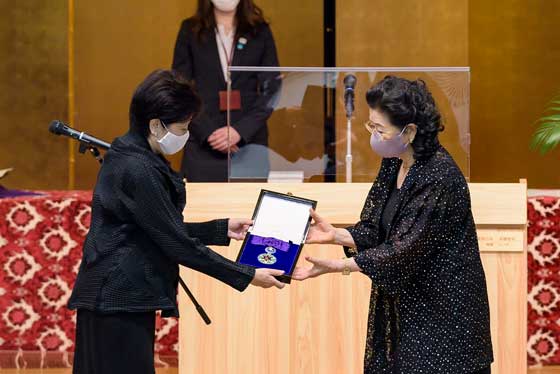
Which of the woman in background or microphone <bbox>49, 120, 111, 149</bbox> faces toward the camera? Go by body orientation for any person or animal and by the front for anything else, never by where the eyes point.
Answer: the woman in background

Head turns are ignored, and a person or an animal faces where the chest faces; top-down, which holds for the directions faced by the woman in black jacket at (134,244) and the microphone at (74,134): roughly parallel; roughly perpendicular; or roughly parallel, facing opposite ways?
roughly parallel, facing opposite ways

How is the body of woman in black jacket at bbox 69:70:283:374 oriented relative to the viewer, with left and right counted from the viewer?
facing to the right of the viewer

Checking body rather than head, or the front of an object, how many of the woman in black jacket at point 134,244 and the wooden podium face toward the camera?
1

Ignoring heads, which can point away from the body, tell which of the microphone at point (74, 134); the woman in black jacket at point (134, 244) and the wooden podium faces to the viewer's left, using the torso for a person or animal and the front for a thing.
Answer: the microphone

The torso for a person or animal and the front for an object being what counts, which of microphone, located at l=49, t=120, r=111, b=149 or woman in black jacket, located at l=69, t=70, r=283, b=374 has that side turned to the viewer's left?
the microphone

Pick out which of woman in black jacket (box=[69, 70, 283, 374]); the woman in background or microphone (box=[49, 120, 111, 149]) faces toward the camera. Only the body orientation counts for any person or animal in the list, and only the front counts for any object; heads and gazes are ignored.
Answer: the woman in background

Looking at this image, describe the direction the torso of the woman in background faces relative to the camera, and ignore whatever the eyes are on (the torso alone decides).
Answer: toward the camera

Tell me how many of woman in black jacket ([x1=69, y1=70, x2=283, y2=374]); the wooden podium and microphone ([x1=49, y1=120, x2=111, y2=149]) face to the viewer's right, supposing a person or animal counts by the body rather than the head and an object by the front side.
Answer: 1

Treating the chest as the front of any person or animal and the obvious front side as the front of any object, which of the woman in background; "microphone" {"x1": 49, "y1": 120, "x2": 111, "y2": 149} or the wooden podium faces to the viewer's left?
the microphone

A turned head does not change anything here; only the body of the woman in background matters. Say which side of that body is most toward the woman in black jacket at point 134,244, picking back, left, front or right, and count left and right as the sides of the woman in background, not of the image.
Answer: front

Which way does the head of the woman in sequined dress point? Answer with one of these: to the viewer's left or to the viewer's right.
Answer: to the viewer's left

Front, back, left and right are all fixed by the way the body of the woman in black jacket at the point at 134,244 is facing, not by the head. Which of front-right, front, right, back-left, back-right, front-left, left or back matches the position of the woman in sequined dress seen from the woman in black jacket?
front

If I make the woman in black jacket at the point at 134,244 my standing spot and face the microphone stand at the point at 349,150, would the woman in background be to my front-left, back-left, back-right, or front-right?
front-left

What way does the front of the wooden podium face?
toward the camera
